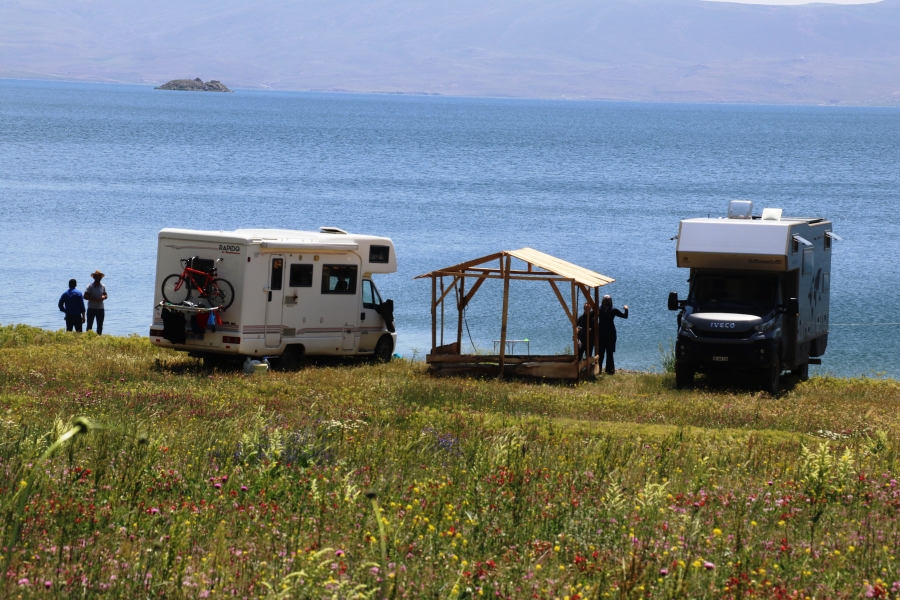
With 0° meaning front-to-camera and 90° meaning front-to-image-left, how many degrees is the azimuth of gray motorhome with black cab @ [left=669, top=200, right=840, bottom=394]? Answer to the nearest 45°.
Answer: approximately 0°

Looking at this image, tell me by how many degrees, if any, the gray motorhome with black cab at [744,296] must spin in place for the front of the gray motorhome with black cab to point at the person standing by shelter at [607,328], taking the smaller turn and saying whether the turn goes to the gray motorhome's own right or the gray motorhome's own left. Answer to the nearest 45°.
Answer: approximately 135° to the gray motorhome's own right

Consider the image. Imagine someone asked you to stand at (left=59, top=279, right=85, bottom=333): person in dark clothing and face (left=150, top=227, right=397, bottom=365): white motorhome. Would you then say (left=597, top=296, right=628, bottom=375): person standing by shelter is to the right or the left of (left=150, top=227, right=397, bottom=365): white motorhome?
left

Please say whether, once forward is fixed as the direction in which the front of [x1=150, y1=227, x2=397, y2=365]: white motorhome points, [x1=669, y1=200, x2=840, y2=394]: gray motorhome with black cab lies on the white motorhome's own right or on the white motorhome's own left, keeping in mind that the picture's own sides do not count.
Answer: on the white motorhome's own right

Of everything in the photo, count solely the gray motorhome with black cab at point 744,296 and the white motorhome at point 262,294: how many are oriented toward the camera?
1

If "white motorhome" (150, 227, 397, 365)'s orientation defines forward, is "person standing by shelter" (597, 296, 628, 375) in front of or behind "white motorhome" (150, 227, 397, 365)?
in front

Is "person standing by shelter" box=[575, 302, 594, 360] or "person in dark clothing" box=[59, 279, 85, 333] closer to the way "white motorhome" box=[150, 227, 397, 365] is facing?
the person standing by shelter

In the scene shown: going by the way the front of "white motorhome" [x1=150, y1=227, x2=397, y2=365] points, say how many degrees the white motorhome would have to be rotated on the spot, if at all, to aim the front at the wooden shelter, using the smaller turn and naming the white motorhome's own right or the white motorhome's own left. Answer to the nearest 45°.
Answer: approximately 45° to the white motorhome's own right

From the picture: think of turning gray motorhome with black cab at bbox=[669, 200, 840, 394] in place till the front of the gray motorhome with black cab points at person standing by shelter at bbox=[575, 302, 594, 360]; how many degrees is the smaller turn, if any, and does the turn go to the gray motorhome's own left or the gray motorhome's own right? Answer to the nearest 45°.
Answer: approximately 135° to the gray motorhome's own right

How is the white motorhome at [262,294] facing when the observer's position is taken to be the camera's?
facing away from the viewer and to the right of the viewer

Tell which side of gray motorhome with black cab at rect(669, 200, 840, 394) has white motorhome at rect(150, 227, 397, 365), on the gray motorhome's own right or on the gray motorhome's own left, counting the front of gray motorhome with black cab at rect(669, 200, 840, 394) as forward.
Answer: on the gray motorhome's own right

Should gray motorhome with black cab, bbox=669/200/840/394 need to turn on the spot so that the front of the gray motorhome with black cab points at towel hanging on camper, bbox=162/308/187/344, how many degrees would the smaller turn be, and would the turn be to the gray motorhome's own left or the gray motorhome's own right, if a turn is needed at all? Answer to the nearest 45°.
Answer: approximately 90° to the gray motorhome's own right

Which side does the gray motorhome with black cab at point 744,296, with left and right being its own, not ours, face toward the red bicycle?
right
